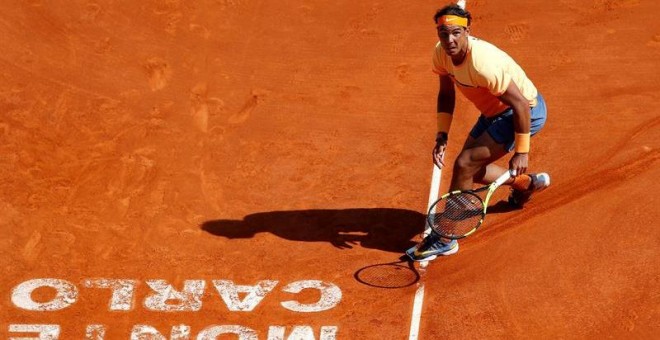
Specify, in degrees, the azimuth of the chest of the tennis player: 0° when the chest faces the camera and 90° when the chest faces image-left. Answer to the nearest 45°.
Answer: approximately 45°
